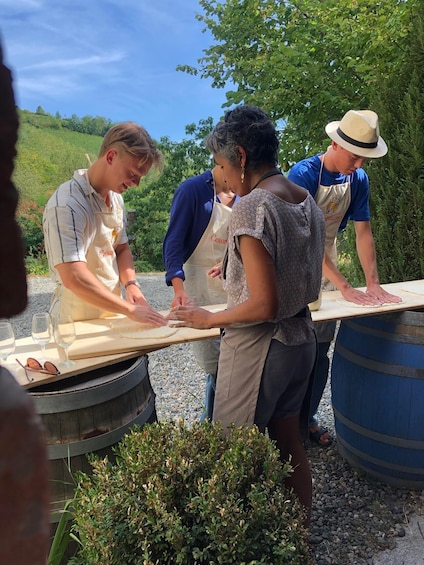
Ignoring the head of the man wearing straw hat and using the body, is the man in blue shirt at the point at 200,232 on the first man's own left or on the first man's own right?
on the first man's own right

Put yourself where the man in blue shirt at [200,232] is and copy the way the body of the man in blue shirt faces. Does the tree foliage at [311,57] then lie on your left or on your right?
on your left

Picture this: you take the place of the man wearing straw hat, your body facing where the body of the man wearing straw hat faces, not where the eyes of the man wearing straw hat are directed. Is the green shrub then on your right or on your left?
on your right

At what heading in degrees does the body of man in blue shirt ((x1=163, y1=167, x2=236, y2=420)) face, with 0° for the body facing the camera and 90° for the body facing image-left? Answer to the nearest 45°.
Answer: approximately 315°

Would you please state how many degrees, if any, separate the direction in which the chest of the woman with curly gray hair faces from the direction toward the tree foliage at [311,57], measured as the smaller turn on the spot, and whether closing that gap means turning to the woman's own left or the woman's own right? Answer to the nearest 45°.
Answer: approximately 45° to the woman's own right

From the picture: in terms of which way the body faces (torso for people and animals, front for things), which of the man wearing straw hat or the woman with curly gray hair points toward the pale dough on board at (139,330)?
the woman with curly gray hair

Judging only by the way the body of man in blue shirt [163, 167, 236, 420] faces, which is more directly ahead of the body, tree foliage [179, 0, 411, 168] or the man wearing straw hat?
the man wearing straw hat

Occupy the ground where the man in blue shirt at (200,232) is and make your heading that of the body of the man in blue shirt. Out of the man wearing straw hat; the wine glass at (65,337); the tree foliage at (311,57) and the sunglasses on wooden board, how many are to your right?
2

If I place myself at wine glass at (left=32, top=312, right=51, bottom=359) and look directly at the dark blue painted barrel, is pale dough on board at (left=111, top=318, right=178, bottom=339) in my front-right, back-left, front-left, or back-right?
front-left

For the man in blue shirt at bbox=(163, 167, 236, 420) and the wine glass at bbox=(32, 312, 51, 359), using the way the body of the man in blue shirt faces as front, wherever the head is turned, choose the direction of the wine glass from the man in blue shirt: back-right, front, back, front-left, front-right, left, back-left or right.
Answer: right

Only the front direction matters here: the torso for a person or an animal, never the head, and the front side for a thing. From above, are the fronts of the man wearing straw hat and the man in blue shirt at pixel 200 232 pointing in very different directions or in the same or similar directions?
same or similar directions

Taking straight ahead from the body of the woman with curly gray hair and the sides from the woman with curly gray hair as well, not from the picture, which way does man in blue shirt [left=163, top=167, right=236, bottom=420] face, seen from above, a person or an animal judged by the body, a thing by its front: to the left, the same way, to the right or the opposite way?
the opposite way

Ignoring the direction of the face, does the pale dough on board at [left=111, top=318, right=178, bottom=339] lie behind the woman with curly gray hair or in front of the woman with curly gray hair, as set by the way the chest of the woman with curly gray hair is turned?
in front

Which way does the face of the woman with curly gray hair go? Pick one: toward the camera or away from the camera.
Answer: away from the camera

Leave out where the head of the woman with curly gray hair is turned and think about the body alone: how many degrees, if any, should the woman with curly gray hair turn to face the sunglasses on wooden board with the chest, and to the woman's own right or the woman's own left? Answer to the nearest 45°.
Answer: approximately 45° to the woman's own left

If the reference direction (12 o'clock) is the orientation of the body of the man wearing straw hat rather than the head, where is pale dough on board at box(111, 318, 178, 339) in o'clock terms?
The pale dough on board is roughly at 3 o'clock from the man wearing straw hat.

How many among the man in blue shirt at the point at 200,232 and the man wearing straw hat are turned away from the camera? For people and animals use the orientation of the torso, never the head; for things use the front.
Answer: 0
